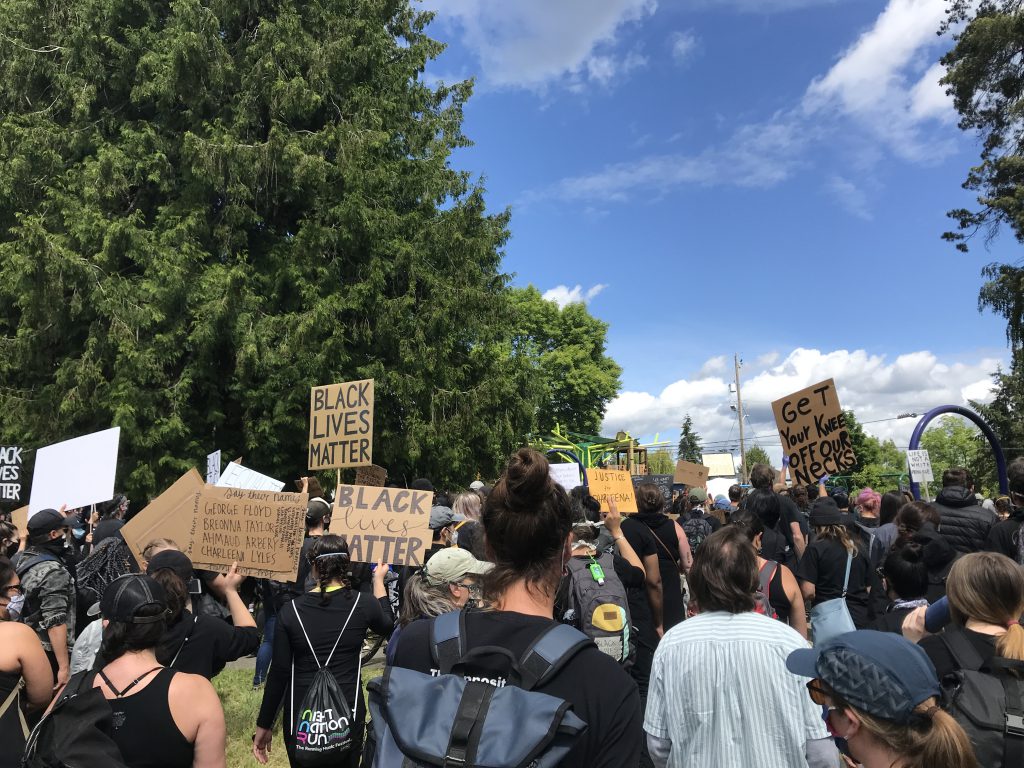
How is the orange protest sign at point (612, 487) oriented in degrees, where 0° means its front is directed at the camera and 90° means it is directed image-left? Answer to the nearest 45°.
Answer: approximately 0°

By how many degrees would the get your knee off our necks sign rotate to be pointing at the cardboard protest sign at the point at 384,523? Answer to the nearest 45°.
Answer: approximately 45° to its right

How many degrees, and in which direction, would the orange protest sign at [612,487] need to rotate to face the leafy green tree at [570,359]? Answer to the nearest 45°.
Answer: approximately 180°

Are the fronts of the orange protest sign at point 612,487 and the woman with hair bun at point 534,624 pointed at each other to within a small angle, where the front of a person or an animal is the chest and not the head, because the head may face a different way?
yes

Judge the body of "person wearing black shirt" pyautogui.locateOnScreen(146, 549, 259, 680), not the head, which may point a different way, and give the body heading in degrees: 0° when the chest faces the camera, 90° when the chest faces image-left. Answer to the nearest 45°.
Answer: approximately 225°

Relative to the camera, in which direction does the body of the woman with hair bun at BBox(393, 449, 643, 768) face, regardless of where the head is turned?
away from the camera

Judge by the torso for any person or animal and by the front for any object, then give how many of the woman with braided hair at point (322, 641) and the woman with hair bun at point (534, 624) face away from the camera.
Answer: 2

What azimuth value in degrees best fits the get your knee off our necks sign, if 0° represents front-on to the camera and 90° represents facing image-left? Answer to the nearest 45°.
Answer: approximately 0°

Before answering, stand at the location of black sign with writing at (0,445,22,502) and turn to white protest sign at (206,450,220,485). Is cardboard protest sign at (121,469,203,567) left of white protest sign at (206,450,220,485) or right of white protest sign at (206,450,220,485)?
right

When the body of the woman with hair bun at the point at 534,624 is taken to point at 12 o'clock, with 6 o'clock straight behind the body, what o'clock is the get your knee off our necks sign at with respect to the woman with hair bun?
The get your knee off our necks sign is roughly at 1 o'clock from the woman with hair bun.

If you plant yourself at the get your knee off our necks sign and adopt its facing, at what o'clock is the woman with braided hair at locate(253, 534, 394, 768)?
The woman with braided hair is roughly at 1 o'clock from the get your knee off our necks sign.

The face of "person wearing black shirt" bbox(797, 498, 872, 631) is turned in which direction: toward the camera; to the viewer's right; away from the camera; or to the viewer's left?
away from the camera

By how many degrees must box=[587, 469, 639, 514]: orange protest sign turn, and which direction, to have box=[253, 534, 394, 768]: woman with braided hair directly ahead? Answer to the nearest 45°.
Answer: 0° — it already faces them

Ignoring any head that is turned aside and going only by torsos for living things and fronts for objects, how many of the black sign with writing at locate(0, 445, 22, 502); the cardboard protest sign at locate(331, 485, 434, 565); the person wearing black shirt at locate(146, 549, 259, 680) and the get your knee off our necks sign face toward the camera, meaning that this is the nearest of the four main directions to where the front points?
3

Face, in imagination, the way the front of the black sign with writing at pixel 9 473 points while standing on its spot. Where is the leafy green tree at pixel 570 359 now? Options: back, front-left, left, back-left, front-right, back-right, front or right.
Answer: back-left

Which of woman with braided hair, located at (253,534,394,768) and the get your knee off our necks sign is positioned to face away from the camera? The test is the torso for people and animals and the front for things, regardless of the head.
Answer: the woman with braided hair
